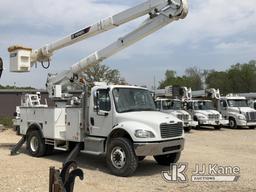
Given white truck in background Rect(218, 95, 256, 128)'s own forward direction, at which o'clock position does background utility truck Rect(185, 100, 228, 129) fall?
The background utility truck is roughly at 3 o'clock from the white truck in background.

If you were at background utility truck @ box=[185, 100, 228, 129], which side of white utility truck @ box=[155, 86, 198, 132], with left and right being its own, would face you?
left

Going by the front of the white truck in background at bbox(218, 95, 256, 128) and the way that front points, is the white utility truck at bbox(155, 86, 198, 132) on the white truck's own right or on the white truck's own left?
on the white truck's own right

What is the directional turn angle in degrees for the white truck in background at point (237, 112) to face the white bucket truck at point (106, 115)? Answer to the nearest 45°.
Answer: approximately 45° to its right

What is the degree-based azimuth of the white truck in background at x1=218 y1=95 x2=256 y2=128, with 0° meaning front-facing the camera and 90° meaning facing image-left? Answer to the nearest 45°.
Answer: approximately 315°

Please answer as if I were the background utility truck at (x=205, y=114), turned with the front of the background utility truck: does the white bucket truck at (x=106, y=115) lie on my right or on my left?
on my right

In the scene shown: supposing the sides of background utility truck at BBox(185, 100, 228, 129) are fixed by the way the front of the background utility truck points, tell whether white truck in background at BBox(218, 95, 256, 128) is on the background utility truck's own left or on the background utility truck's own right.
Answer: on the background utility truck's own left
